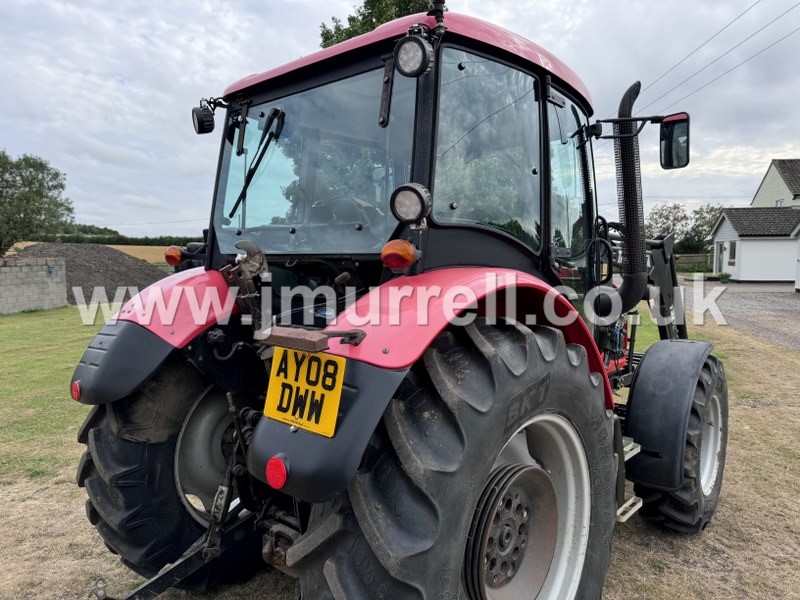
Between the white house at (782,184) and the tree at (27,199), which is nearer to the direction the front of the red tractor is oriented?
the white house

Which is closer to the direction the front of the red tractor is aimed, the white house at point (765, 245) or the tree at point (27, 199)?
the white house

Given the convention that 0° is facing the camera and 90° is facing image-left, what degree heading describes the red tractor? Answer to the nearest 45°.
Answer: approximately 225°

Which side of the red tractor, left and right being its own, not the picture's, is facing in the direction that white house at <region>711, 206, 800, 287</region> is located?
front

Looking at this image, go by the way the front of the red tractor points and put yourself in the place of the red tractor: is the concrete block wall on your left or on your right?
on your left

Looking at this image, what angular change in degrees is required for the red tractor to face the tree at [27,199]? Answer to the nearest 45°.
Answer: approximately 90° to its left

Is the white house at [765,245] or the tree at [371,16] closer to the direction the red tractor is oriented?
the white house

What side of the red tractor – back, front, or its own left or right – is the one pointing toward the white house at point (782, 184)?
front

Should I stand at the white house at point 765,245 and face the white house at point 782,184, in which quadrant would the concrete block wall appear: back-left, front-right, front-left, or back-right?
back-left

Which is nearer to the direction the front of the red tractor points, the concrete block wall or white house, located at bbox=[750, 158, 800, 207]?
the white house

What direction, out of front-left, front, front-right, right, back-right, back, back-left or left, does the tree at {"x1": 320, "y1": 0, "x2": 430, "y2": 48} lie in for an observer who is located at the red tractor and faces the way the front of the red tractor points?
front-left
